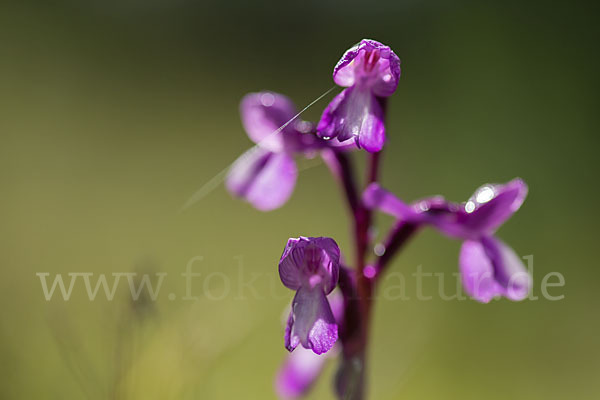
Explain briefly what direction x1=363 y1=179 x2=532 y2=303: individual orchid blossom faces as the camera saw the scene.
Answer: facing to the right of the viewer

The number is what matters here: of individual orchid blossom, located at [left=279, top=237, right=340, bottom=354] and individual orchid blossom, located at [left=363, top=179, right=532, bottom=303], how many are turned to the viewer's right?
1

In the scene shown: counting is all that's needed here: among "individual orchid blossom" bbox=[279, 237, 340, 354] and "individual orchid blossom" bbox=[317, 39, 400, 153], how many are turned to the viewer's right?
0

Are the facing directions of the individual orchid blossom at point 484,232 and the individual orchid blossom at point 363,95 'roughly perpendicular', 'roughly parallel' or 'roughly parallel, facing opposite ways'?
roughly perpendicular

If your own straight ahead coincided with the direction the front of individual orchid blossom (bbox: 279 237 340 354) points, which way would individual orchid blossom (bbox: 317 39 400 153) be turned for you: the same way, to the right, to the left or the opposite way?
the same way

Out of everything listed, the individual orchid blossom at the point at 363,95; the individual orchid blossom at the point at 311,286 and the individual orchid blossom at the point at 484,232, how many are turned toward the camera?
2

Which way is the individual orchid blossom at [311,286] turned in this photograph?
toward the camera

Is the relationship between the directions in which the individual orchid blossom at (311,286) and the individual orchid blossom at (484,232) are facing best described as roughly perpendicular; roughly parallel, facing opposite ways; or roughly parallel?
roughly perpendicular

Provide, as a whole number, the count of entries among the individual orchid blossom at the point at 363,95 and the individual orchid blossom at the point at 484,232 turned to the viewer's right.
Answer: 1

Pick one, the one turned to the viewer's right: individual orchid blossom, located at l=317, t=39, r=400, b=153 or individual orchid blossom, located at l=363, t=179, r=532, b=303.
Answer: individual orchid blossom, located at l=363, t=179, r=532, b=303

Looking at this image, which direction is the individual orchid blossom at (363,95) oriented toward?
toward the camera
